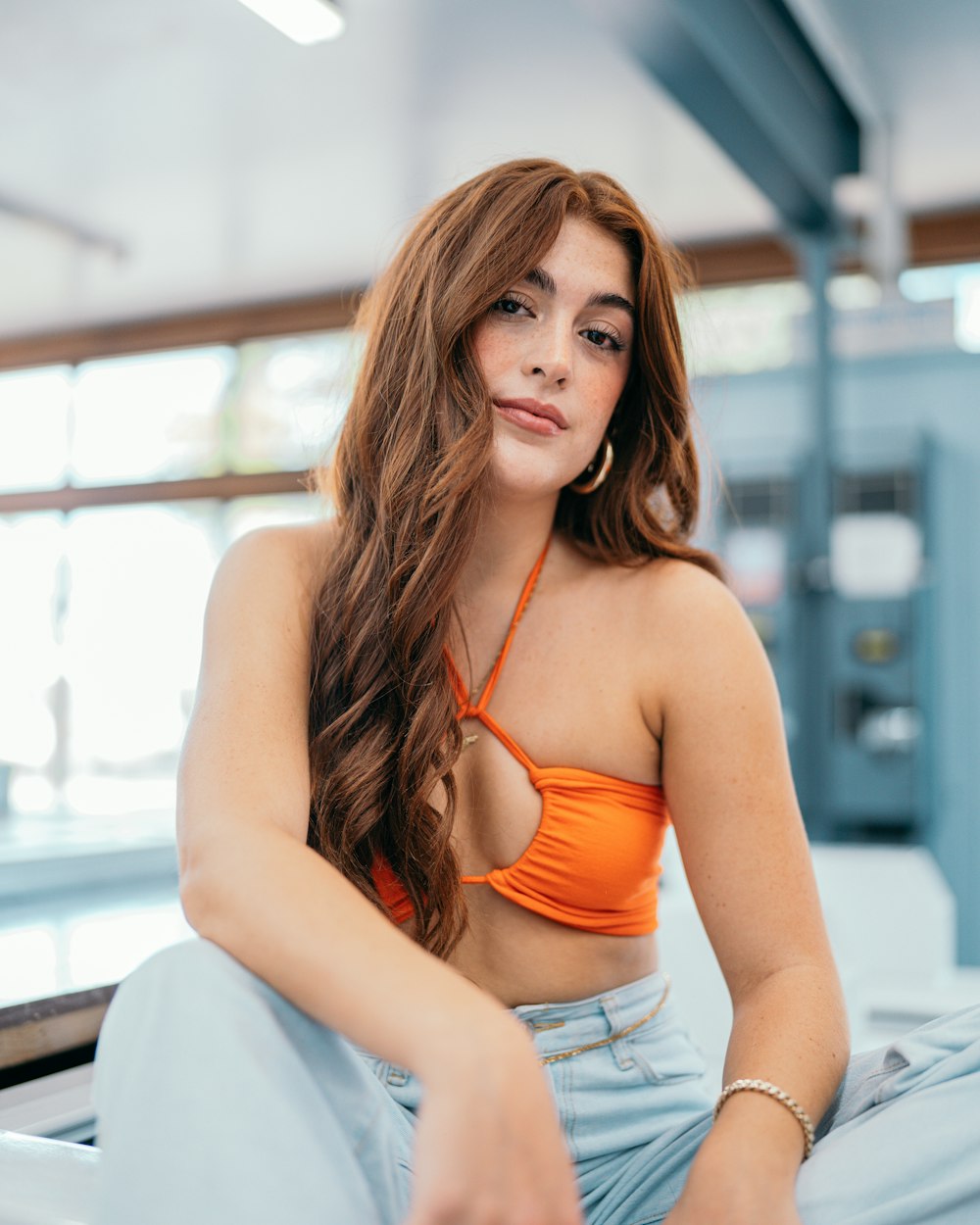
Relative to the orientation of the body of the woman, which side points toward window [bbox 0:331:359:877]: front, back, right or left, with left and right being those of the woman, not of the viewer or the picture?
back

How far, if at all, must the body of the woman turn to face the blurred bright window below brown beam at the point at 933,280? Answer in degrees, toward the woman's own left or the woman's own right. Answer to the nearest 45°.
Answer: approximately 180°

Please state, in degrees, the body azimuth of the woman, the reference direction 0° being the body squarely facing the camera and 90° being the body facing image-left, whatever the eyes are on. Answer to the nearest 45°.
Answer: approximately 0°

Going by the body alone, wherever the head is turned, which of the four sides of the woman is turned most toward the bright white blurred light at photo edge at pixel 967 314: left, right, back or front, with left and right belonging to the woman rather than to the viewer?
back
